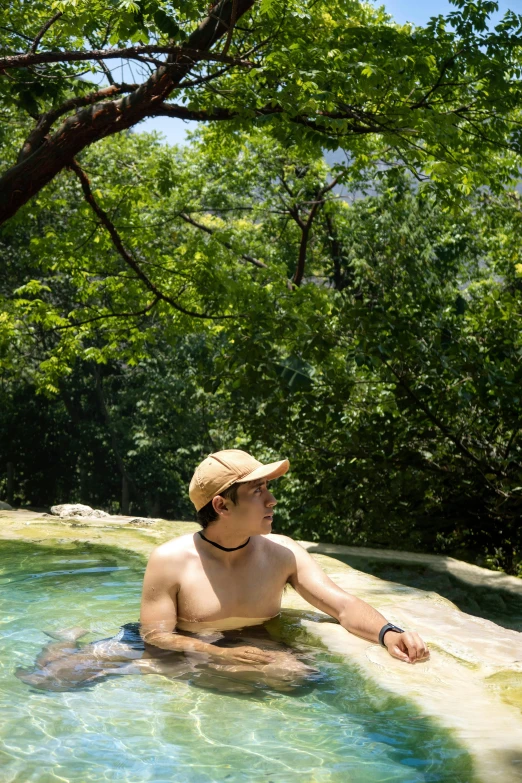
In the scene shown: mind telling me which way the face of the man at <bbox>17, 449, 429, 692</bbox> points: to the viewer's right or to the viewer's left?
to the viewer's right

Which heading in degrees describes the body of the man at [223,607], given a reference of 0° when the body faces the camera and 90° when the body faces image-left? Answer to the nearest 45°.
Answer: approximately 315°

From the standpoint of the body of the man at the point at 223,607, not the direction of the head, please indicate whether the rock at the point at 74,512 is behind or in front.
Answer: behind
